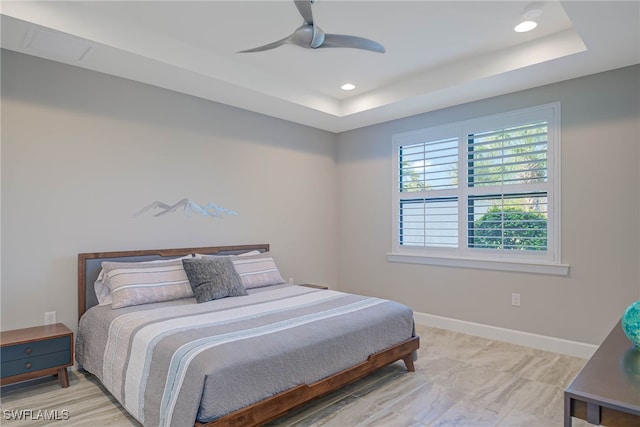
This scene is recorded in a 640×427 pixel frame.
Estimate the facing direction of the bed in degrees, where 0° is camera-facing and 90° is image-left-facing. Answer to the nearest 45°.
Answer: approximately 315°

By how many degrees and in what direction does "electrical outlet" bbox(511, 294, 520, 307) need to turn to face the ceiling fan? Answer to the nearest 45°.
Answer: approximately 45° to its right

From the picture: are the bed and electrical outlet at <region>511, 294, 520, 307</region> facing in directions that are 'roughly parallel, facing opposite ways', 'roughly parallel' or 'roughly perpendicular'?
roughly perpendicular

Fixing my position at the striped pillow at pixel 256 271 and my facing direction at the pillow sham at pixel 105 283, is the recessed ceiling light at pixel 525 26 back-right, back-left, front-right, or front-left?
back-left

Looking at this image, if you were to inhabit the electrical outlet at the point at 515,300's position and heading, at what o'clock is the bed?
The bed is roughly at 1 o'clock from the electrical outlet.

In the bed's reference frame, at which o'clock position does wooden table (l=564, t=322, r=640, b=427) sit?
The wooden table is roughly at 12 o'clock from the bed.

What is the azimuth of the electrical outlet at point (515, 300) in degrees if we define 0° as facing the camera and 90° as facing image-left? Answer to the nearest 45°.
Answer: approximately 0°
